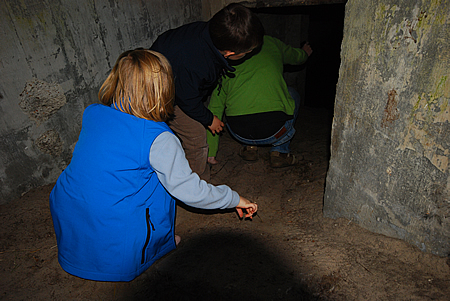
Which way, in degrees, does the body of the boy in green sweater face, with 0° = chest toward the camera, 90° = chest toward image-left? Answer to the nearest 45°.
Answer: approximately 180°

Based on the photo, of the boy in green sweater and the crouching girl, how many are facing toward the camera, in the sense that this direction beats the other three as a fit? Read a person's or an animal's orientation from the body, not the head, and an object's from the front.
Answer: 0

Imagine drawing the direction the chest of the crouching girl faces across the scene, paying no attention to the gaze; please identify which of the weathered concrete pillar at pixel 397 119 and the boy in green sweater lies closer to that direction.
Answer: the boy in green sweater

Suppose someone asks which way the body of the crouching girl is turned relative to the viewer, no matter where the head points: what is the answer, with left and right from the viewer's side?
facing away from the viewer and to the right of the viewer

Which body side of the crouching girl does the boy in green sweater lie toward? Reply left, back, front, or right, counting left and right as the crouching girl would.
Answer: front

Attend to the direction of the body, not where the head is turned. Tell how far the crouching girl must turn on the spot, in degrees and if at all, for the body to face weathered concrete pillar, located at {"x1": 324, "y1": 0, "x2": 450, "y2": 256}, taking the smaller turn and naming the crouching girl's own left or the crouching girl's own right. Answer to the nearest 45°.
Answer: approximately 45° to the crouching girl's own right

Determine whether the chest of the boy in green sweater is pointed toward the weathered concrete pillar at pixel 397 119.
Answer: no

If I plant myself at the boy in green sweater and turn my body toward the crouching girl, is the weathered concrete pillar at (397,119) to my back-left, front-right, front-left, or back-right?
front-left

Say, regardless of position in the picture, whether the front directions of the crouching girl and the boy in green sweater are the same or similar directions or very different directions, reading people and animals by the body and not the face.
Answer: same or similar directions
